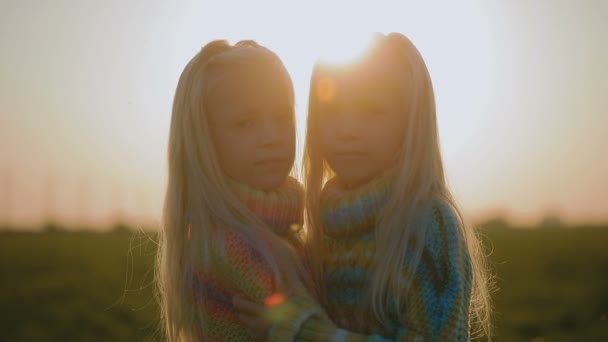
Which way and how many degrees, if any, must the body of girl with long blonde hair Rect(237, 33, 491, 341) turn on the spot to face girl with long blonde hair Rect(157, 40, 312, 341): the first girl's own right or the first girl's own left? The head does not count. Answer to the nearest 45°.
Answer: approximately 45° to the first girl's own right

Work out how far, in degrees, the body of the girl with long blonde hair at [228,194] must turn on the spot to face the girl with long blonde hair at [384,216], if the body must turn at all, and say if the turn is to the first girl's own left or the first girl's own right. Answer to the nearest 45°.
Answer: approximately 45° to the first girl's own left
